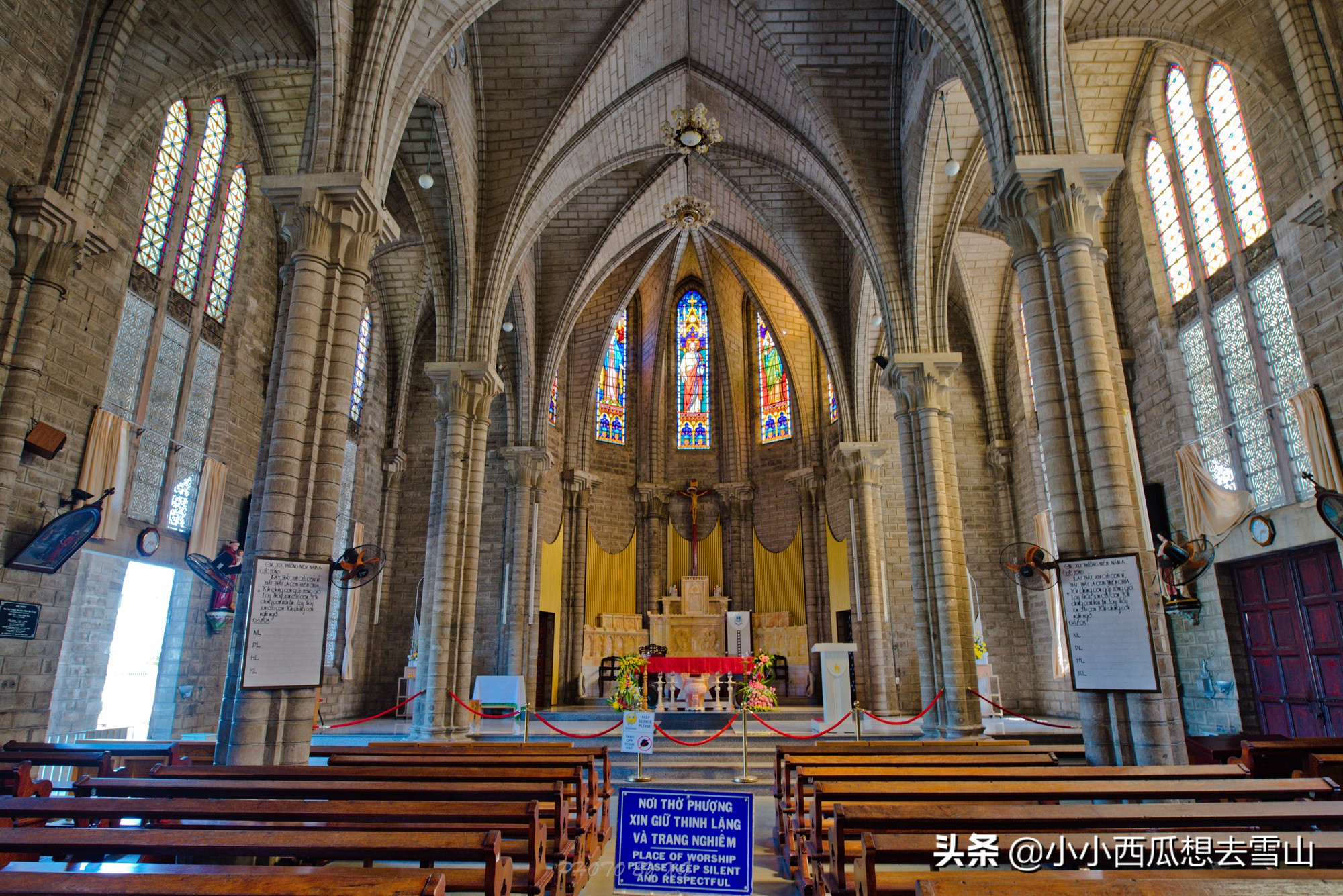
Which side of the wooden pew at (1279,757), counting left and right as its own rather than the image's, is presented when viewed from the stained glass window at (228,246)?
left

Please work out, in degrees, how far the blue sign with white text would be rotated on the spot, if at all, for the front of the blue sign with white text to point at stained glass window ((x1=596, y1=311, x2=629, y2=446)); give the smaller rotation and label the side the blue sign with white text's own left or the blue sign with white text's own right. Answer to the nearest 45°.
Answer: approximately 180°

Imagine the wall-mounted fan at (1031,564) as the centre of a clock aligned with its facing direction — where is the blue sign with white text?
The blue sign with white text is roughly at 11 o'clock from the wall-mounted fan.

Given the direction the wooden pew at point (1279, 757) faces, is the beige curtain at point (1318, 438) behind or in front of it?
in front

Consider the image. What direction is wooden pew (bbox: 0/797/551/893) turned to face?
away from the camera

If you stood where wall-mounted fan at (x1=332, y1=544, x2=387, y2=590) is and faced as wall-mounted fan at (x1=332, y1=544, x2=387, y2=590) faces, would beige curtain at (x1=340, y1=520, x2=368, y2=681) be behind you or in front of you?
behind

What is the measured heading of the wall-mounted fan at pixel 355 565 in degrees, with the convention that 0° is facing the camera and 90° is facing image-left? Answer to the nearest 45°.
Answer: approximately 315°

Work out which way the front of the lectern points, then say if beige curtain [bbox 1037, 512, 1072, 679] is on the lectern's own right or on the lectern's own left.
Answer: on the lectern's own left

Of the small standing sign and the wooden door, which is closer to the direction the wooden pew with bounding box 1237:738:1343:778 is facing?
the wooden door

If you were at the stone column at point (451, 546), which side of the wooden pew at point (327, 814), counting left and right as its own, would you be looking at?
front

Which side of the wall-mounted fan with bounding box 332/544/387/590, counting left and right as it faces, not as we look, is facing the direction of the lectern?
left

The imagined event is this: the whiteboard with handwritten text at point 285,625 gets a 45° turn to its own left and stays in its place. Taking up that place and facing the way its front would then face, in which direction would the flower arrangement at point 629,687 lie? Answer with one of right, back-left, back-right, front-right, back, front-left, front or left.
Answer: left
